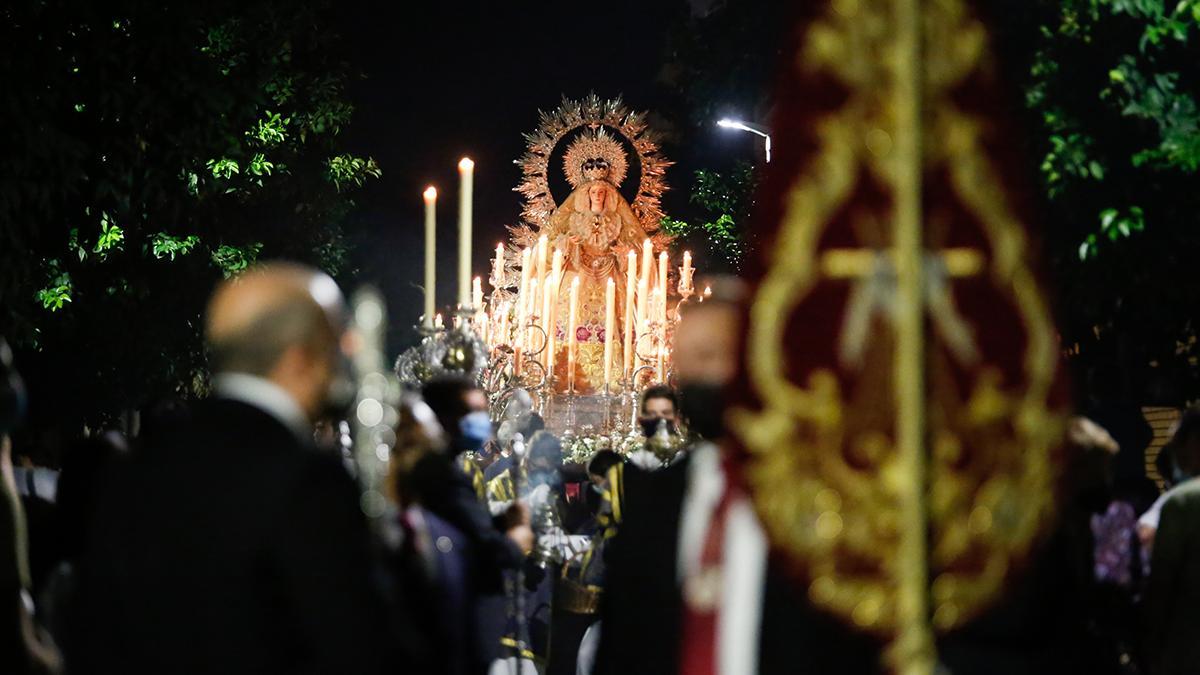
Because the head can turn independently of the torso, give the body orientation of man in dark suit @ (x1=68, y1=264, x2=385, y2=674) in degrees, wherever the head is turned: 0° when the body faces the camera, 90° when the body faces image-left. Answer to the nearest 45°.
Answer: approximately 225°

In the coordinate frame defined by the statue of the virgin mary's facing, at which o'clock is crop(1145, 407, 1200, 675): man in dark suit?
The man in dark suit is roughly at 12 o'clock from the statue of the virgin mary.

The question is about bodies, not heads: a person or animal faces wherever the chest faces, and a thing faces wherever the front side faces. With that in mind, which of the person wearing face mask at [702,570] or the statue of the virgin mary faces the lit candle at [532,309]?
the statue of the virgin mary

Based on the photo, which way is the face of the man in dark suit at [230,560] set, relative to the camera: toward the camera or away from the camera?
away from the camera

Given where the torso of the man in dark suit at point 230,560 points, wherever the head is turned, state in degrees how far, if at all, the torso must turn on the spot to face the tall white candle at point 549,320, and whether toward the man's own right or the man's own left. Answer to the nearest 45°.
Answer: approximately 45° to the man's own left

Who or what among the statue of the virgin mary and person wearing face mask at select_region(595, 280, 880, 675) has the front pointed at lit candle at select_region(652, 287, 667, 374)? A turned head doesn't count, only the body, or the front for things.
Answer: the statue of the virgin mary

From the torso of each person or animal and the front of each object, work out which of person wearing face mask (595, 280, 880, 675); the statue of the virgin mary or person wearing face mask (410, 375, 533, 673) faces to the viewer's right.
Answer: person wearing face mask (410, 375, 533, 673)

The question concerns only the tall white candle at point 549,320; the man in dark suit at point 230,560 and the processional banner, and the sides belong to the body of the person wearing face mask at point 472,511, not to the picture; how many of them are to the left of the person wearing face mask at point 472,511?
1

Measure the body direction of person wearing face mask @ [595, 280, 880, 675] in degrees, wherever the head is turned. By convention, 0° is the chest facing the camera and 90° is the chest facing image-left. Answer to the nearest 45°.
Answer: approximately 0°

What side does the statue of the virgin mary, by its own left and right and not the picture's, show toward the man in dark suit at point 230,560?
front

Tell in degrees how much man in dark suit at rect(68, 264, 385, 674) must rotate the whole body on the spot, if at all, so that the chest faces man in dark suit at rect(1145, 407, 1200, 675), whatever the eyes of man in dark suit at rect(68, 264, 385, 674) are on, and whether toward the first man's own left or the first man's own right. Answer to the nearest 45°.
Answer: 0° — they already face them
